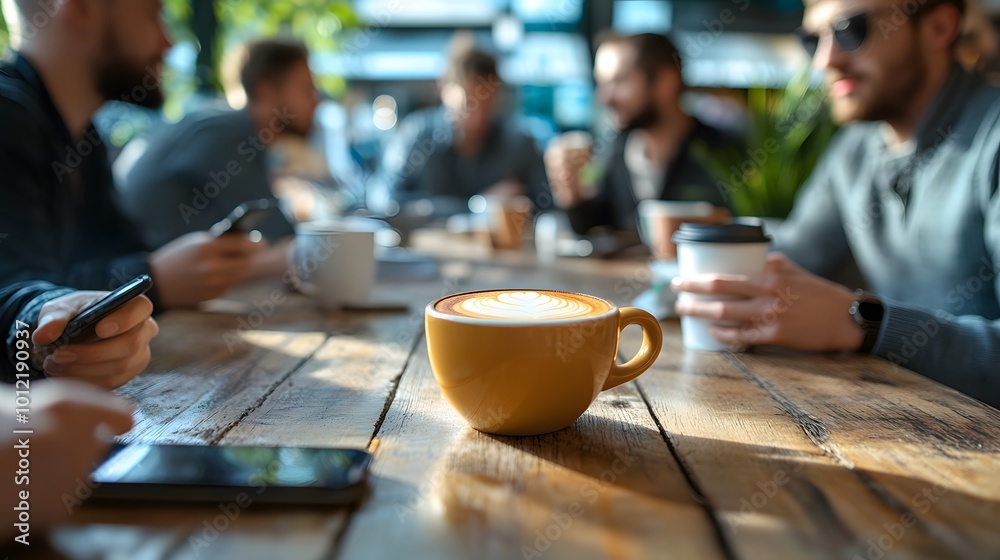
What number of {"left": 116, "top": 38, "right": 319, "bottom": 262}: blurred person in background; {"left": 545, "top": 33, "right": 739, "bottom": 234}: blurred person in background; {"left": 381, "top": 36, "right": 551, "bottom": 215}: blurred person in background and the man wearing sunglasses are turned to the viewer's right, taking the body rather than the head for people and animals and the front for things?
1

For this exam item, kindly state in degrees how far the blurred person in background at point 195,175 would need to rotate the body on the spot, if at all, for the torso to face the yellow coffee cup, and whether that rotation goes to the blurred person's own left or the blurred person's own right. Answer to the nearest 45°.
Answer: approximately 90° to the blurred person's own right

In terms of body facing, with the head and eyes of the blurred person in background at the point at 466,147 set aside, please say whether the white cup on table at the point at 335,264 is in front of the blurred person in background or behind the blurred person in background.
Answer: in front

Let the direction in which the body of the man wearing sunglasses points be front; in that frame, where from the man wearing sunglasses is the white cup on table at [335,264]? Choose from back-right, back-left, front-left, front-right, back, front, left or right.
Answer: front

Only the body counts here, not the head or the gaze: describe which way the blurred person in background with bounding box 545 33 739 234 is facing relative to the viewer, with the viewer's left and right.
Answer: facing the viewer and to the left of the viewer

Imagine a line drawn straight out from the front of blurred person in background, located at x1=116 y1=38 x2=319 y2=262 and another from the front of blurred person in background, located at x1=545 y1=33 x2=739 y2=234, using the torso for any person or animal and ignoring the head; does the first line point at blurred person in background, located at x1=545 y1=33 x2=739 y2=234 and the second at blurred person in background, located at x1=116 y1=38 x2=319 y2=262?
yes

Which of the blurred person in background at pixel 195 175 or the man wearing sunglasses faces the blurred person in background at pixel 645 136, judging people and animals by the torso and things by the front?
the blurred person in background at pixel 195 175

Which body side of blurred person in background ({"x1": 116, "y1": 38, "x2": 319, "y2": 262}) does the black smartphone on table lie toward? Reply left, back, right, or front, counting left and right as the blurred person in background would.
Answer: right

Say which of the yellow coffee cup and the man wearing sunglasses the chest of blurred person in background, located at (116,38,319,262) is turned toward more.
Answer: the man wearing sunglasses

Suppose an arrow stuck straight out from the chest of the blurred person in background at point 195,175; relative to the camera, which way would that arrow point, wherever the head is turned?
to the viewer's right

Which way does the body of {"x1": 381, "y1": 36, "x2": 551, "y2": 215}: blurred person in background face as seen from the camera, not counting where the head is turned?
toward the camera

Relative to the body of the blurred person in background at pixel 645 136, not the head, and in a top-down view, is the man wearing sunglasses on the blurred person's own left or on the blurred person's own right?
on the blurred person's own left

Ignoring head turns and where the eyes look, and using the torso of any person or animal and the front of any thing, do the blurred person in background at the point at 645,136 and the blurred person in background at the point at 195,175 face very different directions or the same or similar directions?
very different directions

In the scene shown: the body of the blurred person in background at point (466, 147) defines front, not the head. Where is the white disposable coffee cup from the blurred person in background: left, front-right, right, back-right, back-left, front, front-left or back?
front

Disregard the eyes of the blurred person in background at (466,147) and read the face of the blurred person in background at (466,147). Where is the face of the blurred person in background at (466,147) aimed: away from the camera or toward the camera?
toward the camera

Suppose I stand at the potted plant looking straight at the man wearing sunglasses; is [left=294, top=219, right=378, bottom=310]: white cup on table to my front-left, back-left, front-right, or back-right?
front-right
